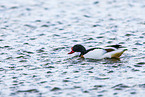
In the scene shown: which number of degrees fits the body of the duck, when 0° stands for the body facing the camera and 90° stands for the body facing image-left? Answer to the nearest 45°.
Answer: approximately 90°
